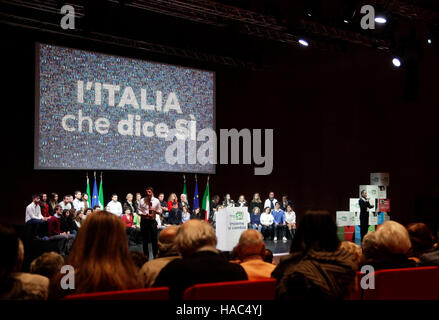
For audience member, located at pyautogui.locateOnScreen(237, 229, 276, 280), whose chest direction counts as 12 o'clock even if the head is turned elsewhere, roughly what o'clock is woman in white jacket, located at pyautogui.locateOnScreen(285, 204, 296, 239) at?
The woman in white jacket is roughly at 12 o'clock from the audience member.

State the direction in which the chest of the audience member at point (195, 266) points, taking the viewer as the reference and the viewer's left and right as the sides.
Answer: facing away from the viewer

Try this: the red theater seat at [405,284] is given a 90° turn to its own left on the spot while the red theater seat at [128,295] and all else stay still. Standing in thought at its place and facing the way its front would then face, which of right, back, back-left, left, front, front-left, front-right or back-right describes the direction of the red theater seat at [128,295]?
front-left

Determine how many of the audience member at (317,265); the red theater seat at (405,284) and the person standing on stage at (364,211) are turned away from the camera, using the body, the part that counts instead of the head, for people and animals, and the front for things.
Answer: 2

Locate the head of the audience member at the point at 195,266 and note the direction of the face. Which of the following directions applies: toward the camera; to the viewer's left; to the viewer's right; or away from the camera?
away from the camera

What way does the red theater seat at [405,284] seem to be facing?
away from the camera

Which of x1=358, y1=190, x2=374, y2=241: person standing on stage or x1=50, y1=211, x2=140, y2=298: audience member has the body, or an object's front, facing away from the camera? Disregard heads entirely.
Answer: the audience member

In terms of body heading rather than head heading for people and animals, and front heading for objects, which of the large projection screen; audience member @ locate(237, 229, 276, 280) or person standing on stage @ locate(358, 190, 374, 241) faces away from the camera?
the audience member

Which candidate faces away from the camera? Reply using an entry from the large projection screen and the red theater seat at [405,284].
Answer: the red theater seat

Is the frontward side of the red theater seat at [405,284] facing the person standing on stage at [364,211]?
yes

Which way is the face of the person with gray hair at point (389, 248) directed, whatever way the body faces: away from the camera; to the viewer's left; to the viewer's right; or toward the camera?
away from the camera

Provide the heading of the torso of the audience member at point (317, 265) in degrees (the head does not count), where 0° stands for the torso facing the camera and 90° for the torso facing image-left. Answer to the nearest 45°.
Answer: approximately 180°

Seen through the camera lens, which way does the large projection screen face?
facing the viewer and to the right of the viewer

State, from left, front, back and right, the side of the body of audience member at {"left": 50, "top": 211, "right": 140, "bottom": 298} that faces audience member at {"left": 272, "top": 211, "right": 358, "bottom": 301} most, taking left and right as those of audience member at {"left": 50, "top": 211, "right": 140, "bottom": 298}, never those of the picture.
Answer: right

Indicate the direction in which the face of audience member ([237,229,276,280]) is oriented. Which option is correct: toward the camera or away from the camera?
away from the camera

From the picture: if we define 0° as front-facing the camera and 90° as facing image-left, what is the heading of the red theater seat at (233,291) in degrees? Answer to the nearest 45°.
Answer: approximately 180°
